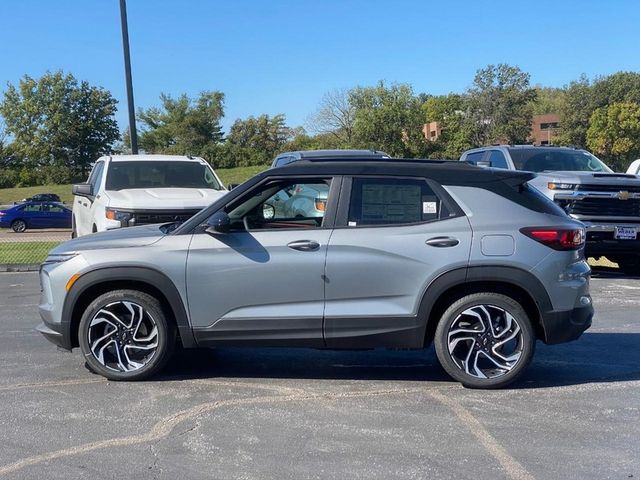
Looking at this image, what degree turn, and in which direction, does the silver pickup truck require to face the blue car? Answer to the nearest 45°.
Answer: approximately 180°

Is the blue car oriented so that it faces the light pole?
no

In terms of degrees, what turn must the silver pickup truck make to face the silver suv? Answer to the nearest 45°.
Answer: approximately 45° to its right

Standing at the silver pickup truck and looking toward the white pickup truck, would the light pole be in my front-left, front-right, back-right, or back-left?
front-right

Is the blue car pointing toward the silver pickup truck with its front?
no

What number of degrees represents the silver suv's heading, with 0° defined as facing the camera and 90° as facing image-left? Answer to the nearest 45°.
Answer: approximately 90°

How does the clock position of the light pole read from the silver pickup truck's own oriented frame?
The light pole is roughly at 5 o'clock from the silver pickup truck.

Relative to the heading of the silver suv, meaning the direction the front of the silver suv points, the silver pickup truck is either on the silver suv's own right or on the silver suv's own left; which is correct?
on the silver suv's own right
